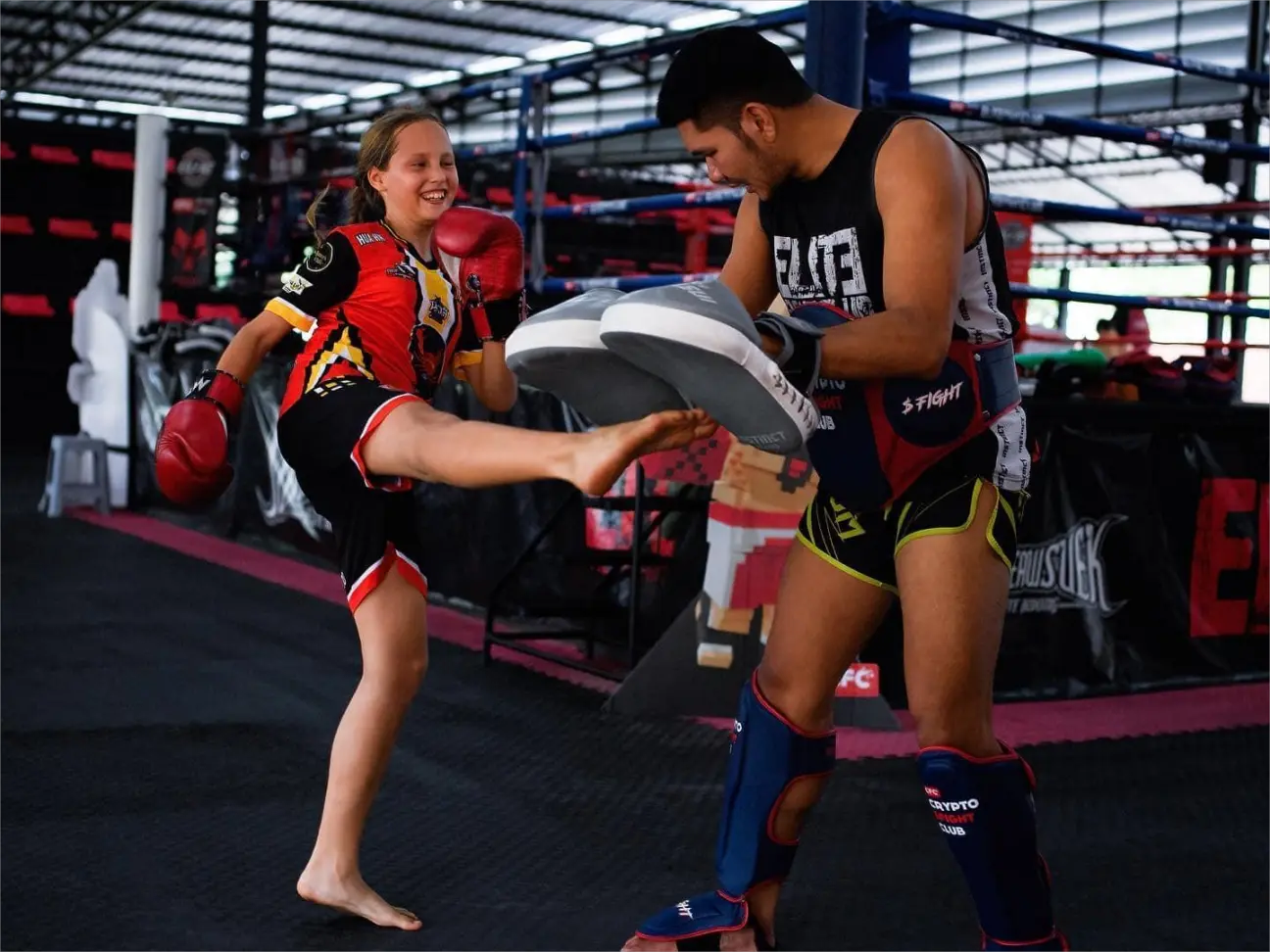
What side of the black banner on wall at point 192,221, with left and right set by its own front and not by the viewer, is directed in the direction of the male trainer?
front

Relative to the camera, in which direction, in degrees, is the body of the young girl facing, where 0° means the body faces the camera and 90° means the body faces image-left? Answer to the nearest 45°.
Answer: approximately 315°

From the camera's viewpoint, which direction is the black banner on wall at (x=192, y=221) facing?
toward the camera

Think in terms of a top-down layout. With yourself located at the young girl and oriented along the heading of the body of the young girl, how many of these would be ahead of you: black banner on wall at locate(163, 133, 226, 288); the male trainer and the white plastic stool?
1

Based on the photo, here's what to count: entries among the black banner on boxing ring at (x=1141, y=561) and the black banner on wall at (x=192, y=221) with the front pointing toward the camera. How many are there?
2

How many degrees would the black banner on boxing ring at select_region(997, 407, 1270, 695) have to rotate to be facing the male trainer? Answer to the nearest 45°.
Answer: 0° — it already faces them

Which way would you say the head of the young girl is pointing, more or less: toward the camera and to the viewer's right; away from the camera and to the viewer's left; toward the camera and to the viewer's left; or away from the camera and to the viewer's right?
toward the camera and to the viewer's right

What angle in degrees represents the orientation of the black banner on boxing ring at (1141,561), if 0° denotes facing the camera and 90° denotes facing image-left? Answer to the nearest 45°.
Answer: approximately 0°

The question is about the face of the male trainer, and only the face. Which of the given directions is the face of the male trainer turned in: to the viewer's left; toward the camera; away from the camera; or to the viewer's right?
to the viewer's left

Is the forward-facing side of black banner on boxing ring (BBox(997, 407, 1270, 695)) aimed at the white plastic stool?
no

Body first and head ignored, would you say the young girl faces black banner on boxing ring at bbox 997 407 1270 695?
no

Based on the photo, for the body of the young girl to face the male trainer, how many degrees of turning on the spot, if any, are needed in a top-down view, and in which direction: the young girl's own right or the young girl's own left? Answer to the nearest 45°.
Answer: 0° — they already face them

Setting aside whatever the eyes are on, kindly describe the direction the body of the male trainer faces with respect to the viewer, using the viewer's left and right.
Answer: facing the viewer and to the left of the viewer
